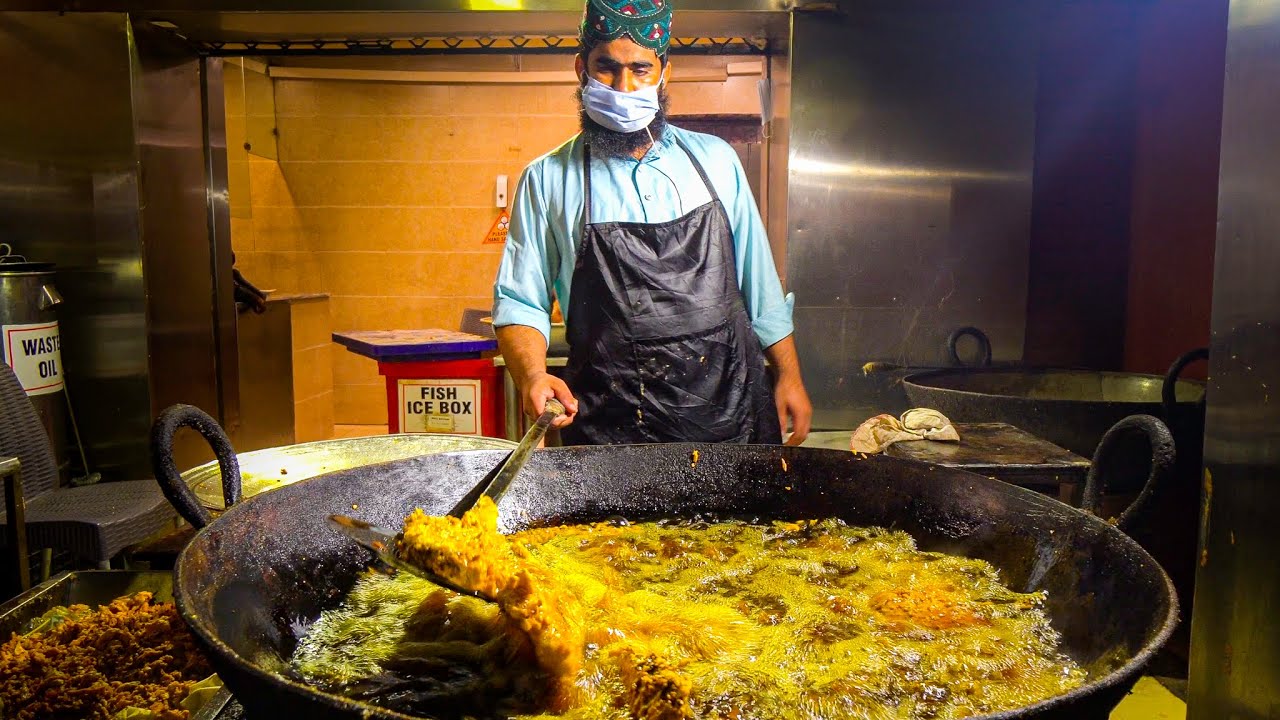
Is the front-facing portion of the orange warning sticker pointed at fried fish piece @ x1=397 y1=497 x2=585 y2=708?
yes

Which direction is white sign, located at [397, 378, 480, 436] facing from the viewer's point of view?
toward the camera

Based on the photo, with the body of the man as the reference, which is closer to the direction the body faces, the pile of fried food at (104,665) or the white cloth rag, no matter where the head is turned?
the pile of fried food

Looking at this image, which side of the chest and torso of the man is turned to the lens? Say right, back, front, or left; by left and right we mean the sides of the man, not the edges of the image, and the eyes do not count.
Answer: front

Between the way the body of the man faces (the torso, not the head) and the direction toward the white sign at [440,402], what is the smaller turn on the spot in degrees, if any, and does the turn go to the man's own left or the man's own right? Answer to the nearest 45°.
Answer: approximately 135° to the man's own right

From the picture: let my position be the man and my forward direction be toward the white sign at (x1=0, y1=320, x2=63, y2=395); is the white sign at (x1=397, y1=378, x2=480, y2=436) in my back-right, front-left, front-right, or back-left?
front-right

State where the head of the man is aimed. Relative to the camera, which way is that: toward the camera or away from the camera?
toward the camera

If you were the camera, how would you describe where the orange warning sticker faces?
facing the viewer

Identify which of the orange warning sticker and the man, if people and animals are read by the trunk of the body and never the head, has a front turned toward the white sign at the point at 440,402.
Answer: the orange warning sticker

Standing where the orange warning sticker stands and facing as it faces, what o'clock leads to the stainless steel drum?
The stainless steel drum is roughly at 1 o'clock from the orange warning sticker.

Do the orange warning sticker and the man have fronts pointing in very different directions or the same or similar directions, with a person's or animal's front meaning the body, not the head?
same or similar directions

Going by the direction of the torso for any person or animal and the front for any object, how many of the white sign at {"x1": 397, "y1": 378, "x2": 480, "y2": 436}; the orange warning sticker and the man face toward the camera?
3

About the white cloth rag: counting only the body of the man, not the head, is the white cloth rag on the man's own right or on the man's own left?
on the man's own left

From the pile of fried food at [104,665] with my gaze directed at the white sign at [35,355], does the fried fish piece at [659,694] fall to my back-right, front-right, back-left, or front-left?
back-right

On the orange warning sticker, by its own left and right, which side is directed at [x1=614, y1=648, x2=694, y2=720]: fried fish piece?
front

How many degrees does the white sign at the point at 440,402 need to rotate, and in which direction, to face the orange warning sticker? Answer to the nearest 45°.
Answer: approximately 180°

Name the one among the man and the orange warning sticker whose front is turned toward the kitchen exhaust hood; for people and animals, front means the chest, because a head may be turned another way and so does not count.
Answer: the orange warning sticker

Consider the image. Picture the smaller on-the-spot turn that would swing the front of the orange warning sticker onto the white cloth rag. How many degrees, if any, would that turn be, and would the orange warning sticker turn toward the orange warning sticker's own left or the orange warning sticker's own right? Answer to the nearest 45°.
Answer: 0° — it already faces it
